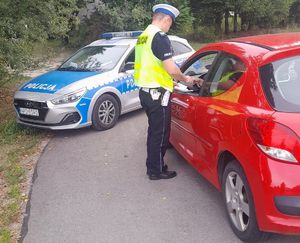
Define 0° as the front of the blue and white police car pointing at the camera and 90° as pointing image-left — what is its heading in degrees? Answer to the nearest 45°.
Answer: approximately 45°

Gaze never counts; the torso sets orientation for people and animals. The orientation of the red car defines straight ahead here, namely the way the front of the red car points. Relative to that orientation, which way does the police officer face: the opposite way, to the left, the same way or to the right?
to the right

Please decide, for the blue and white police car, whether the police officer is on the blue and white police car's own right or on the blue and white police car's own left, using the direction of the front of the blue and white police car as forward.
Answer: on the blue and white police car's own left

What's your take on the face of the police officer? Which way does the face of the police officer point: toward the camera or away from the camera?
away from the camera

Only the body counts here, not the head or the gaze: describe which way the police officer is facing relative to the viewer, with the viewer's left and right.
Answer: facing away from the viewer and to the right of the viewer

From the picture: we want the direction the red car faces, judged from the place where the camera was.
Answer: facing away from the viewer and to the left of the viewer

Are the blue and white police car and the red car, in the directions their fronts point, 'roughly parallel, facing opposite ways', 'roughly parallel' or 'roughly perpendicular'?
roughly perpendicular

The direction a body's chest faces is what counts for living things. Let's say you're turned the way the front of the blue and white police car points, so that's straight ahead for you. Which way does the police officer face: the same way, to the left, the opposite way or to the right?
the opposite way
